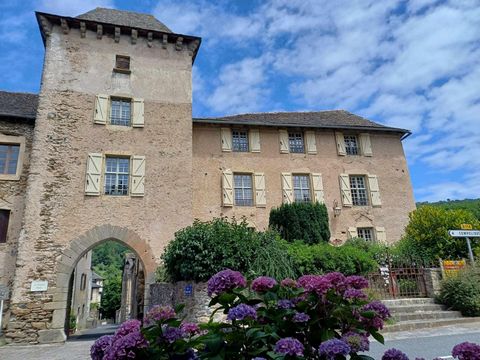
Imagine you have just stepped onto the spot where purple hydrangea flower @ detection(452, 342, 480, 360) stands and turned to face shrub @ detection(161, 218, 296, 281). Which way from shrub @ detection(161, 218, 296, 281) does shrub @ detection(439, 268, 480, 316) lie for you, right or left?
right

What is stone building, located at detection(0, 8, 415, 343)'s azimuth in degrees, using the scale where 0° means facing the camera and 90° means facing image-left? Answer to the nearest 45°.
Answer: approximately 0°

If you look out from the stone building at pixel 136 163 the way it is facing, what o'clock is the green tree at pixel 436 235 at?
The green tree is roughly at 9 o'clock from the stone building.

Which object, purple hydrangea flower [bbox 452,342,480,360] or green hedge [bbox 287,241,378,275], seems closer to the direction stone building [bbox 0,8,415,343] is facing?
the purple hydrangea flower

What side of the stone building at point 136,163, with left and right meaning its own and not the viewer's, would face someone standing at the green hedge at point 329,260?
left

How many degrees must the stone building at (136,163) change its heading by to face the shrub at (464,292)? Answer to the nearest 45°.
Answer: approximately 90° to its left
